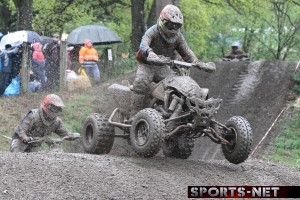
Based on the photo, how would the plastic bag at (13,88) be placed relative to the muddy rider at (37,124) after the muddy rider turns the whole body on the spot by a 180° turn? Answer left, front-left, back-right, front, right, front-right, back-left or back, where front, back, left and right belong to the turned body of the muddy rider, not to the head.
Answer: front-right

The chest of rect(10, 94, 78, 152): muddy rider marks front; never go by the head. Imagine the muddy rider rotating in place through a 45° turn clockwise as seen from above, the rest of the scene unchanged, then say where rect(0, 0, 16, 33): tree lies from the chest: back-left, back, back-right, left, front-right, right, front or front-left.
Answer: back

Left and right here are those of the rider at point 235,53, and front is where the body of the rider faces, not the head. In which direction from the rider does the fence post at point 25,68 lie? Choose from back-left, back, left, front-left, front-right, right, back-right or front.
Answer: front-right

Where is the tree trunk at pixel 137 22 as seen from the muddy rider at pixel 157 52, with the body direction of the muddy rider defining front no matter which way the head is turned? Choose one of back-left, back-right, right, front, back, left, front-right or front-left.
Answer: back-left

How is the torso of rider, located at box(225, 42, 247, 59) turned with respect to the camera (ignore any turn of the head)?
toward the camera

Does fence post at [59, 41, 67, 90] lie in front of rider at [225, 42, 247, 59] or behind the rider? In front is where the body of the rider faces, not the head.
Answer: in front

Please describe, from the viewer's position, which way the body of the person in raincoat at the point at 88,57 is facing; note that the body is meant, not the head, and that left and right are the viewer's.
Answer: facing the viewer

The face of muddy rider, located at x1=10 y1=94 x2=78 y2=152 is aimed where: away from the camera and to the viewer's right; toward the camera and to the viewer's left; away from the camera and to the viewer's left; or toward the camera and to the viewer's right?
toward the camera and to the viewer's right

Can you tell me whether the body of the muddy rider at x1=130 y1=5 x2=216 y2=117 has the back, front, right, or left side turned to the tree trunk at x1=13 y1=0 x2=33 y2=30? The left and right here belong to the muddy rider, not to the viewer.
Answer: back

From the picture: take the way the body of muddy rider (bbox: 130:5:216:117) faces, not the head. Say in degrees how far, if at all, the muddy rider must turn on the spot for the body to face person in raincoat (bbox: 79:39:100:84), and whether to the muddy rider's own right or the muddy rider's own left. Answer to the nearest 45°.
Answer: approximately 135° to the muddy rider's own left

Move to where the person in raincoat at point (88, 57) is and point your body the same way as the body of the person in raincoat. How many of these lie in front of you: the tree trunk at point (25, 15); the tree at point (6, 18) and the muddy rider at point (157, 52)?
1

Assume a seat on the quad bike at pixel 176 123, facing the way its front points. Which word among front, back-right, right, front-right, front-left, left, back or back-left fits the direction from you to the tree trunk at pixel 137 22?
back-left

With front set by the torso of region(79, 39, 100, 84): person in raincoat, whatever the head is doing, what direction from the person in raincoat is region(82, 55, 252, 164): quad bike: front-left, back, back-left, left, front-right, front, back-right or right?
front
